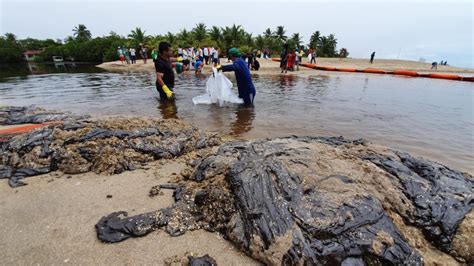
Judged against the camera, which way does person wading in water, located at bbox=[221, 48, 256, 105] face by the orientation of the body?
to the viewer's left

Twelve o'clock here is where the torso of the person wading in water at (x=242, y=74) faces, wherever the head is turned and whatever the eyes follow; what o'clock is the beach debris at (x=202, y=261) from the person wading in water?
The beach debris is roughly at 9 o'clock from the person wading in water.

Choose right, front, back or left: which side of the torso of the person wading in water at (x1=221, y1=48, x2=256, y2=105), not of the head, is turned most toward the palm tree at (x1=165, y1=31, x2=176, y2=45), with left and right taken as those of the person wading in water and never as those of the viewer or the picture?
right

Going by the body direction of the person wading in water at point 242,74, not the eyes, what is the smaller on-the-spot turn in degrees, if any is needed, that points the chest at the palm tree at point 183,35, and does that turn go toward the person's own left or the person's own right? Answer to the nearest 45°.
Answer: approximately 90° to the person's own right

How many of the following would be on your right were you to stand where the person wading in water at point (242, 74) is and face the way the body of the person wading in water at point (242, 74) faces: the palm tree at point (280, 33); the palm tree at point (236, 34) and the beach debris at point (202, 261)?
2

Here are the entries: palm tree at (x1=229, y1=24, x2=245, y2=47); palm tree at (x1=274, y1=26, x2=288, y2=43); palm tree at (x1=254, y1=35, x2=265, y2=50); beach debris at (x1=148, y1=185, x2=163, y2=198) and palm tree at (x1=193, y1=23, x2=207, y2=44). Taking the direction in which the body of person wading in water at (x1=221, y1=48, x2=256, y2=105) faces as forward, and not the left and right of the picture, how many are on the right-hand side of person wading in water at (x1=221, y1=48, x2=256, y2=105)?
4

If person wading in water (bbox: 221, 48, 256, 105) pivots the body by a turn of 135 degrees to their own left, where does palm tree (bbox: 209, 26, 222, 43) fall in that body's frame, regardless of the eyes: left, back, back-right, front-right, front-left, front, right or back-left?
back-left

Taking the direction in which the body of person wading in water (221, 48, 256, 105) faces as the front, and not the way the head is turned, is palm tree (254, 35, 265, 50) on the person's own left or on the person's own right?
on the person's own right

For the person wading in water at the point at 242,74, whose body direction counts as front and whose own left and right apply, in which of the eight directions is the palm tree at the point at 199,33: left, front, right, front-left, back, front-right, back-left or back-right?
right

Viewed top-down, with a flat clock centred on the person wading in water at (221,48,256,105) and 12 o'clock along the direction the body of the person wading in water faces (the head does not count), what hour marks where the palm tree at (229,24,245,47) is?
The palm tree is roughly at 3 o'clock from the person wading in water.

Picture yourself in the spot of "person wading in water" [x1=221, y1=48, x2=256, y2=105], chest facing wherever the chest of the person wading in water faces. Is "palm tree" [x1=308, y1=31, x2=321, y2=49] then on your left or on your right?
on your right
